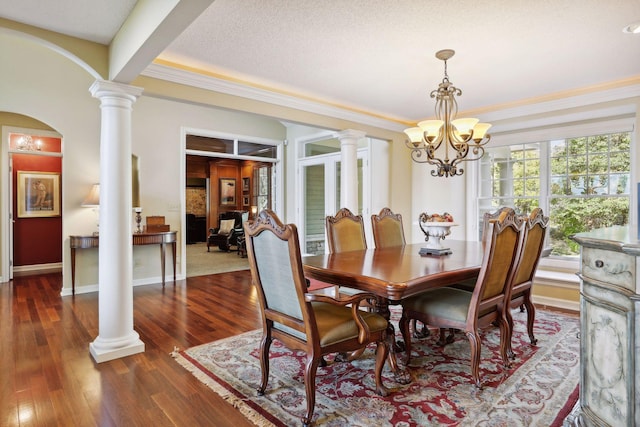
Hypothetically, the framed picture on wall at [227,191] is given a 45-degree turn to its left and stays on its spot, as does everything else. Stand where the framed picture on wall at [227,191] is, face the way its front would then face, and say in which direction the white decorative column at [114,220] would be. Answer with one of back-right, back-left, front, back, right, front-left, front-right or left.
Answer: front-right

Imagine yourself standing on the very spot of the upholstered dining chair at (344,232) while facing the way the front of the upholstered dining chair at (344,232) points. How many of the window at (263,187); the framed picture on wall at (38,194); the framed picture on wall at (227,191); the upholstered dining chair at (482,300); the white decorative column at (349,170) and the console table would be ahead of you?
1

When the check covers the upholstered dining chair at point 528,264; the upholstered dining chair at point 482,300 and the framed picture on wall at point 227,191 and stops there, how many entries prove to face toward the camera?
1

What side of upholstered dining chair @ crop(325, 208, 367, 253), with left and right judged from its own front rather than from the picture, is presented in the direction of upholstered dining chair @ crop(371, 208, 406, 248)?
left

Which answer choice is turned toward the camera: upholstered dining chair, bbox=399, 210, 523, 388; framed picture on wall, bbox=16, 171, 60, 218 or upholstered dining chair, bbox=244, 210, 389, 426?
the framed picture on wall

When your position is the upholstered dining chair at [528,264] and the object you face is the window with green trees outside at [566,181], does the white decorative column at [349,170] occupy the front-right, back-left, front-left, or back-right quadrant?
front-left

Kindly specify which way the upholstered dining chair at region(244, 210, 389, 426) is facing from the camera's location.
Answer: facing away from the viewer and to the right of the viewer

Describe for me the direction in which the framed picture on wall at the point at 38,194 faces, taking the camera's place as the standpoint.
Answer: facing the viewer

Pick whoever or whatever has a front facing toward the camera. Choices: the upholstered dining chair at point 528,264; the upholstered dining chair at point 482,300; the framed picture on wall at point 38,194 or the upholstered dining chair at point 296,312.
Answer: the framed picture on wall

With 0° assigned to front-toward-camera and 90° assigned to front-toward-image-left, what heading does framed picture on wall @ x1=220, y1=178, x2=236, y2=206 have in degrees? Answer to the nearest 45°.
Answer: approximately 0°

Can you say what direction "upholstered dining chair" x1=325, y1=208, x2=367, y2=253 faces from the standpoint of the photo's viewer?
facing the viewer and to the right of the viewer

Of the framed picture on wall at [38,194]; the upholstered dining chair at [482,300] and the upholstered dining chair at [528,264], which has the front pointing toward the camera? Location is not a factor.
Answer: the framed picture on wall

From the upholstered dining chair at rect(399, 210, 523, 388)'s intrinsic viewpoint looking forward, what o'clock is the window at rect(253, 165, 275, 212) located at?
The window is roughly at 12 o'clock from the upholstered dining chair.

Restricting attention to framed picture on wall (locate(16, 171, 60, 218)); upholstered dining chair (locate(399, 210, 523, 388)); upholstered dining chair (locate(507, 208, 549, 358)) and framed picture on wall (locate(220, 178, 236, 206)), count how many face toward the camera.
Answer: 2

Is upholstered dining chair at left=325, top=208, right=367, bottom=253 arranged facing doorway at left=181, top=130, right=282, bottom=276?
no

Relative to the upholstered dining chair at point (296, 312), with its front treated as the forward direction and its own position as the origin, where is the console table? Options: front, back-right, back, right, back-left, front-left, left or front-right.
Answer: left

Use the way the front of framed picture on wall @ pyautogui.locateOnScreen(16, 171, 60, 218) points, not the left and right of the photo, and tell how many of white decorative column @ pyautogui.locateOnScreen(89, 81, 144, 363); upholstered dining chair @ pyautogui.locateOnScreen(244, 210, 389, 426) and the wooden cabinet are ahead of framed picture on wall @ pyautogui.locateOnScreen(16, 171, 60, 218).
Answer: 3

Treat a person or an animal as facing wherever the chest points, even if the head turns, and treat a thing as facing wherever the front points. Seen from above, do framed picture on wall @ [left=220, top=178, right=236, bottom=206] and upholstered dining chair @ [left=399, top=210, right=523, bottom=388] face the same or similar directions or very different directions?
very different directions

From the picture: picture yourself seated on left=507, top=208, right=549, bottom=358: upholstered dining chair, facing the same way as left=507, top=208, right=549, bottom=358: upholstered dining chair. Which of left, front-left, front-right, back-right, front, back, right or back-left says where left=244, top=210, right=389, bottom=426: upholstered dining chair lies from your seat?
left

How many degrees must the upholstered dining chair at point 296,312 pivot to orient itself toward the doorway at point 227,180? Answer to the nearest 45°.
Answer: approximately 45° to its left

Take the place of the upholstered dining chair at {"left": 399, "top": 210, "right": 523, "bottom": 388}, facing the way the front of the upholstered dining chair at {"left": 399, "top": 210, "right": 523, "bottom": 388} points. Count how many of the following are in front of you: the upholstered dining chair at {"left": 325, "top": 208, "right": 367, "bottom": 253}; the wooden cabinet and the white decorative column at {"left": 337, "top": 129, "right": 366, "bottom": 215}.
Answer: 2
